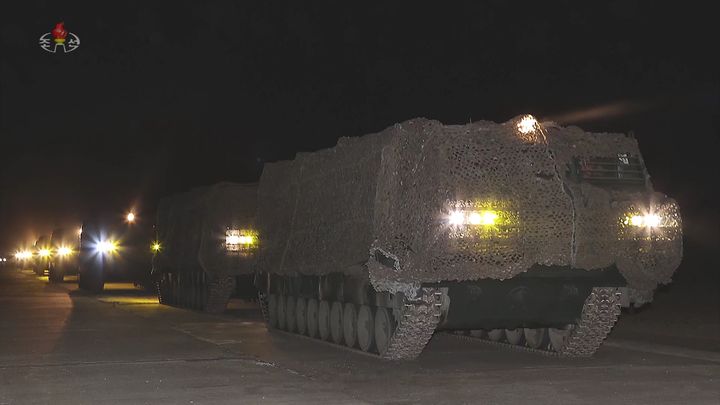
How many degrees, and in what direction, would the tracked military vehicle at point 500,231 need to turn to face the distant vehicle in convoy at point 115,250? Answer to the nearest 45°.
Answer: approximately 180°

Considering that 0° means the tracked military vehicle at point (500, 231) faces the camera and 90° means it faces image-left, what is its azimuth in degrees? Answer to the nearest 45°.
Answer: approximately 315°
